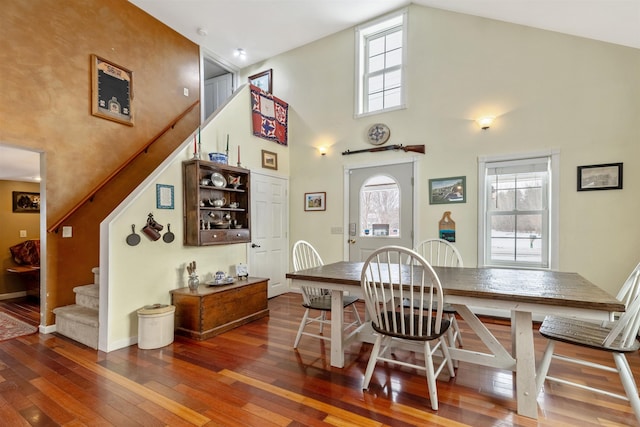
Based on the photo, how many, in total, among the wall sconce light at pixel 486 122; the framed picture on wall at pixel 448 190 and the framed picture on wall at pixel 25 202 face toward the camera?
3

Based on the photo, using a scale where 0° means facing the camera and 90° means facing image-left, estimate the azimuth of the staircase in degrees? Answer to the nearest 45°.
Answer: approximately 45°

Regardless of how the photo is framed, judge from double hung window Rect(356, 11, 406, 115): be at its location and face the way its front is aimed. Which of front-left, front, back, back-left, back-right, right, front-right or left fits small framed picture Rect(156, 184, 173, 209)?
front

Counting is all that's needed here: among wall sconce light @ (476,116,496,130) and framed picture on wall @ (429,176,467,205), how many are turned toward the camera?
2

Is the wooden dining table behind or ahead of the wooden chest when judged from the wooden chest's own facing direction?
ahead

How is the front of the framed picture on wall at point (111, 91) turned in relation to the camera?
facing the viewer and to the right of the viewer

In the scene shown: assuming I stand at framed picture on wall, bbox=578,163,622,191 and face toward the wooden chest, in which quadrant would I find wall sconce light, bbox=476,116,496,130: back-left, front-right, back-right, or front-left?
front-right

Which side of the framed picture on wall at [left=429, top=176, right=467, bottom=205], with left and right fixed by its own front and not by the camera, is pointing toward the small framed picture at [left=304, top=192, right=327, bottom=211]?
right

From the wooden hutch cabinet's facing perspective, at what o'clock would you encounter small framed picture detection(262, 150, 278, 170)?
The small framed picture is roughly at 9 o'clock from the wooden hutch cabinet.

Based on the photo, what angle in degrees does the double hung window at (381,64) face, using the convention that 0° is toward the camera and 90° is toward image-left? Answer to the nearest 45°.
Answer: approximately 45°

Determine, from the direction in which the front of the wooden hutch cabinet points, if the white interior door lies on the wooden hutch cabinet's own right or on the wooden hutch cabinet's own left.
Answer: on the wooden hutch cabinet's own left

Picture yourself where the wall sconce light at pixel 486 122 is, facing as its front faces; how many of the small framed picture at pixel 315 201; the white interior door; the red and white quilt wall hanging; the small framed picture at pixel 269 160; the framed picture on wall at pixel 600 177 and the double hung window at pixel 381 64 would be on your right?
5

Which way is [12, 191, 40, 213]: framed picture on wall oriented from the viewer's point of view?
toward the camera
